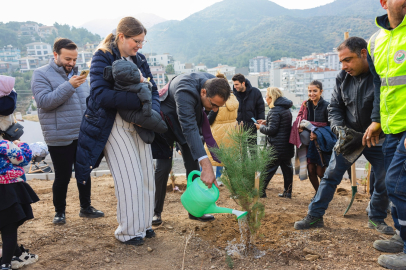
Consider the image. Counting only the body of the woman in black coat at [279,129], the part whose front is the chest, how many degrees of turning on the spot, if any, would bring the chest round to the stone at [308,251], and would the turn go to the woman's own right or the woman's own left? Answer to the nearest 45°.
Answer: approximately 90° to the woman's own left

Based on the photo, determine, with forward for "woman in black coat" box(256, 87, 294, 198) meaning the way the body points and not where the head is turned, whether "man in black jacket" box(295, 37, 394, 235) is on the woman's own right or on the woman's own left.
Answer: on the woman's own left

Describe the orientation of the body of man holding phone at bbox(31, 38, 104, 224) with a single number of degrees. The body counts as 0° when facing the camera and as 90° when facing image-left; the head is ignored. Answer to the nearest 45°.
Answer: approximately 315°

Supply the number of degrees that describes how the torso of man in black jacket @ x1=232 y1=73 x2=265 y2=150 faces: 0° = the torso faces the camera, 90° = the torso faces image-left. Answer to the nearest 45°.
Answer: approximately 45°

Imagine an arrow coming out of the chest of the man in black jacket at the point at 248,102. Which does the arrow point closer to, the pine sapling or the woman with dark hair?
the pine sapling

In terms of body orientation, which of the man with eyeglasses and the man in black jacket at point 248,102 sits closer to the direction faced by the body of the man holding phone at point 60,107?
the man with eyeglasses

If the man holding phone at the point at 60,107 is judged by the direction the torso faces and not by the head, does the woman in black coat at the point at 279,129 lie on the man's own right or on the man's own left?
on the man's own left

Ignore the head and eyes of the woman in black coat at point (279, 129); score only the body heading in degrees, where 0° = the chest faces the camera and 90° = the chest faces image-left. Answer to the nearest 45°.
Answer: approximately 90°

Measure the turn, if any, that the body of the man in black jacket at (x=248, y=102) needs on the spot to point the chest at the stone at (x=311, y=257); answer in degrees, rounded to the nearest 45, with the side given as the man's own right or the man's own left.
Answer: approximately 45° to the man's own left
